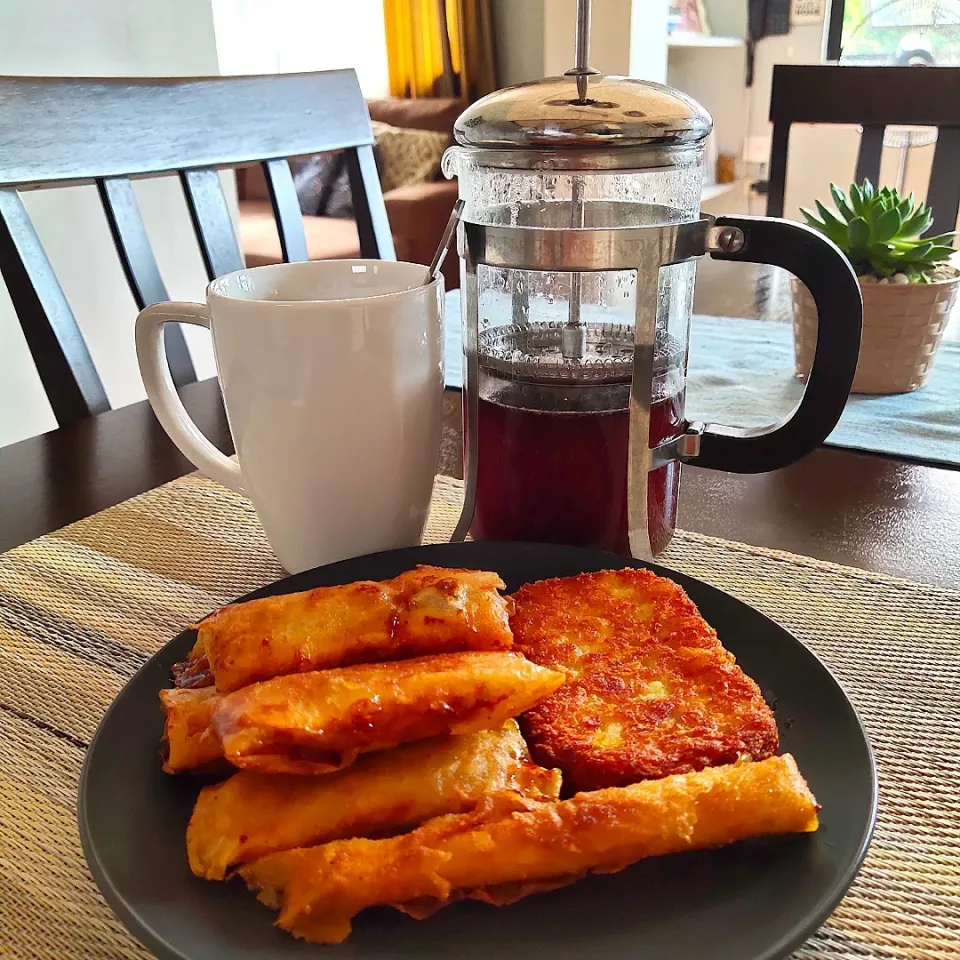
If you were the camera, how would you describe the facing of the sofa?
facing the viewer and to the left of the viewer

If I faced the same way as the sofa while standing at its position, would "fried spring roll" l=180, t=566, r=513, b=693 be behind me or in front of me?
in front

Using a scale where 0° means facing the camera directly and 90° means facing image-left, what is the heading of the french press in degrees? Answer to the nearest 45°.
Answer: approximately 90°

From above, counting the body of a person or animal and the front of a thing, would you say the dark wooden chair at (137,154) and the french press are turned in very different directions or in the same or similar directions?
very different directions

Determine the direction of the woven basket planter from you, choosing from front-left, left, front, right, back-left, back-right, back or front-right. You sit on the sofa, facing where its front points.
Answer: front-left

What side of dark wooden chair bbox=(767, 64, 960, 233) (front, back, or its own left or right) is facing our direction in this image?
front

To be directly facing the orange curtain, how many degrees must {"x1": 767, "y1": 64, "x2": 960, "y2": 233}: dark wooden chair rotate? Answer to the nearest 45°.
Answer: approximately 135° to its right

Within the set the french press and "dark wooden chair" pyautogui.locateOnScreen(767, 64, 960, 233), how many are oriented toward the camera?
1

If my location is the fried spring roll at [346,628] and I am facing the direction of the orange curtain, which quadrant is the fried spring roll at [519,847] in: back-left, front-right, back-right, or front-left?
back-right

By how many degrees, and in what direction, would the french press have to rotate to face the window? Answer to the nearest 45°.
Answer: approximately 90° to its right
